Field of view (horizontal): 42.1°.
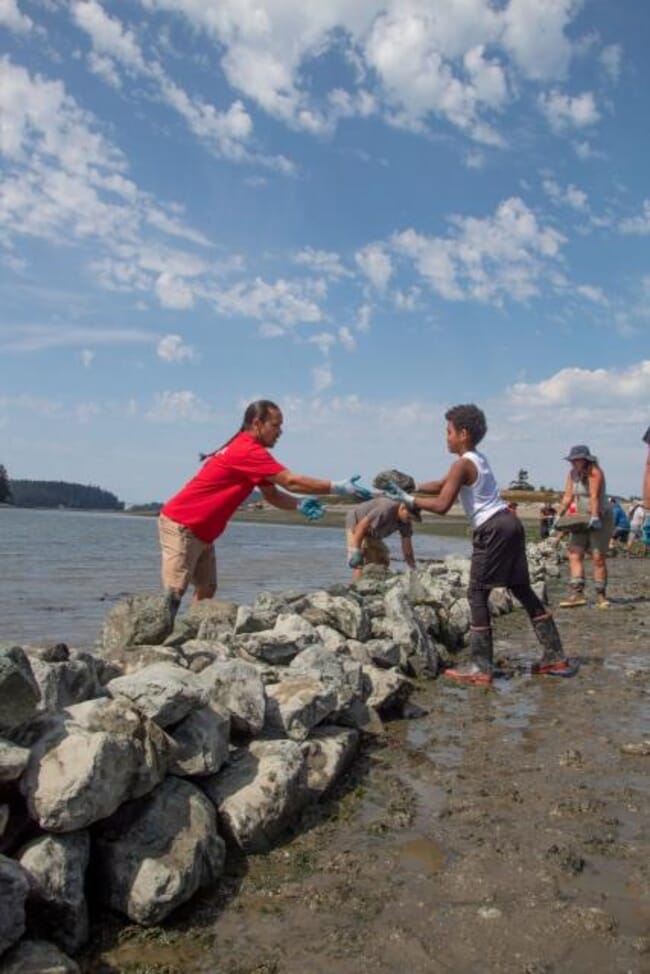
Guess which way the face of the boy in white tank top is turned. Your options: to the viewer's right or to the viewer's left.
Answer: to the viewer's left

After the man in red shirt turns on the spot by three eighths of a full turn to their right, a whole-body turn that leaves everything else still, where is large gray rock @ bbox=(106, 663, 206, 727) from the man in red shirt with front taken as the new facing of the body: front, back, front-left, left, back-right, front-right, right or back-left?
front-left

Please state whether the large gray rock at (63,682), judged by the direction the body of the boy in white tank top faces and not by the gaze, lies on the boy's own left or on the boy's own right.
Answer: on the boy's own left

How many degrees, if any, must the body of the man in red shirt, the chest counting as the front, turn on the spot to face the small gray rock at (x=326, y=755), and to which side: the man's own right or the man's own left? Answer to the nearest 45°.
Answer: approximately 90° to the man's own right

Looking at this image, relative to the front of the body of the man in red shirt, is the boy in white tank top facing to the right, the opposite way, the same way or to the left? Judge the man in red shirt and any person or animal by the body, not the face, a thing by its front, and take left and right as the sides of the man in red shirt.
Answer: the opposite way

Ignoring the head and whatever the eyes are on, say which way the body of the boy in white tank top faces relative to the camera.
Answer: to the viewer's left

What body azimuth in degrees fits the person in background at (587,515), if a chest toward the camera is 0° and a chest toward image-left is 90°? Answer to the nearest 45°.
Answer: approximately 45°

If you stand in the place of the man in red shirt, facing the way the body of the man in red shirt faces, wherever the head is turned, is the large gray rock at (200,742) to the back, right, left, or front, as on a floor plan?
right

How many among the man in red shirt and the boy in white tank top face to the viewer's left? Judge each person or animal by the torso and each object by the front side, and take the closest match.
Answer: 1

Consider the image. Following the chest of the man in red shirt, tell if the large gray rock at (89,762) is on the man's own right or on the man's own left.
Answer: on the man's own right

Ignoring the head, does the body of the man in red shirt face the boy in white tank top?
yes

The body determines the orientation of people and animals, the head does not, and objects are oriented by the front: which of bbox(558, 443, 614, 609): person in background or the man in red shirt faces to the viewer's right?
the man in red shirt

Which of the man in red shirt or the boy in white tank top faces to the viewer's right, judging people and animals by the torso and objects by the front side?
the man in red shirt

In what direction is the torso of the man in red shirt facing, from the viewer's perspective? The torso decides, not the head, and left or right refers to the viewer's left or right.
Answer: facing to the right of the viewer
